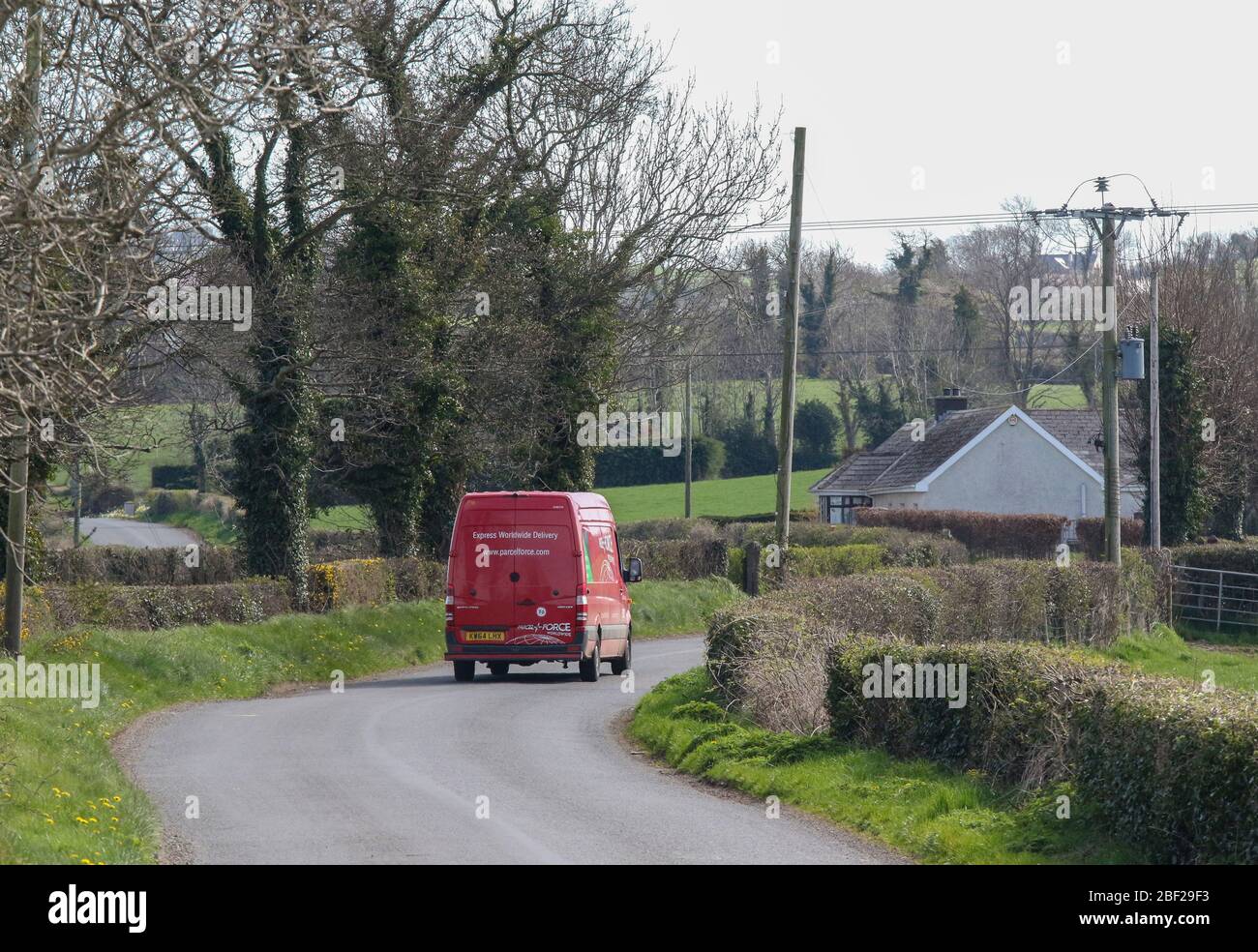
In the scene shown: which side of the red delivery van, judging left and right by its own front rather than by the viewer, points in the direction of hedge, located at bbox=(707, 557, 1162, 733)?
right

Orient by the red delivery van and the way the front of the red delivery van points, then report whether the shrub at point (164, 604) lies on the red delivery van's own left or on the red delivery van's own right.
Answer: on the red delivery van's own left

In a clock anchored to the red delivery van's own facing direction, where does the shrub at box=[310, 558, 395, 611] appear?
The shrub is roughly at 11 o'clock from the red delivery van.

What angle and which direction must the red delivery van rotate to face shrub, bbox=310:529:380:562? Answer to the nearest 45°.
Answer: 0° — it already faces it

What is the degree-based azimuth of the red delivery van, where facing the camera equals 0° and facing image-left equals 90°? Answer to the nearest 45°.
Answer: approximately 180°

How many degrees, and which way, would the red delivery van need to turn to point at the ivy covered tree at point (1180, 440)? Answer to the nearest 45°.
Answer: approximately 45° to its right

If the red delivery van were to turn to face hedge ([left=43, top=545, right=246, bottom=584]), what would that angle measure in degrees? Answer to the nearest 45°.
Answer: approximately 45° to its left

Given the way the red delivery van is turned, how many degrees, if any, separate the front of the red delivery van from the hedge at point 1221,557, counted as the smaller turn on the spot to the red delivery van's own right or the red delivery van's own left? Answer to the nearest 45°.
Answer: approximately 45° to the red delivery van's own right
